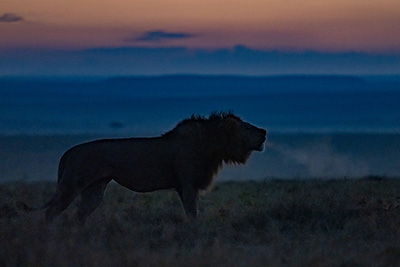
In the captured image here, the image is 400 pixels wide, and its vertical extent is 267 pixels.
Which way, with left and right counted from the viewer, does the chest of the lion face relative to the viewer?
facing to the right of the viewer
